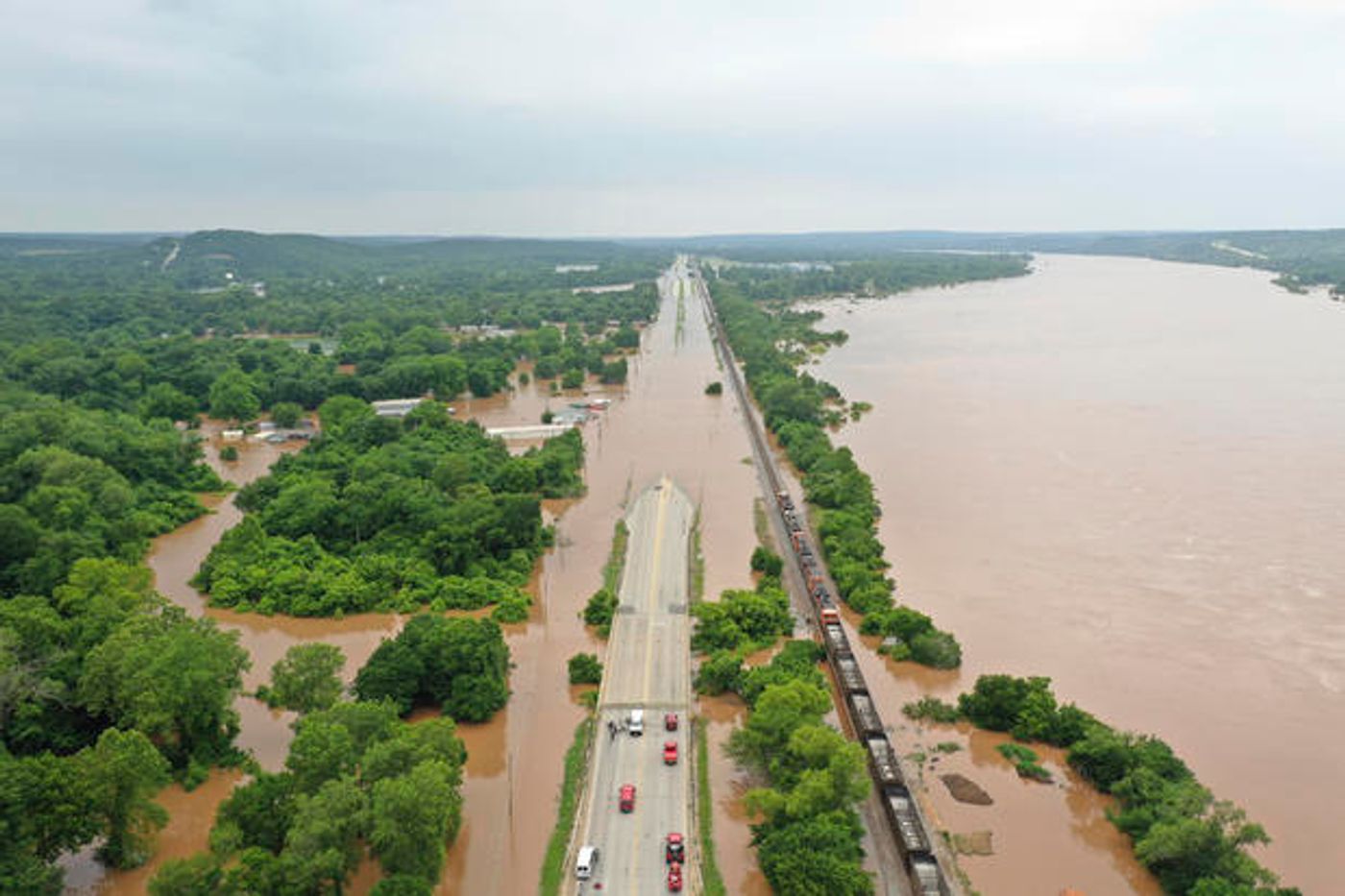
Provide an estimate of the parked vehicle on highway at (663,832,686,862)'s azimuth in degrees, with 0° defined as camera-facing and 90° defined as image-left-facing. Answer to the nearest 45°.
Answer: approximately 180°

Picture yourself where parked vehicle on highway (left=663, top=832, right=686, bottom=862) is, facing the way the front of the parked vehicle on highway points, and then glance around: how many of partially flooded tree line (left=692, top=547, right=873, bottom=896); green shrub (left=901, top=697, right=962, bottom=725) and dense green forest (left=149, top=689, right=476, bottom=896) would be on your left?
1

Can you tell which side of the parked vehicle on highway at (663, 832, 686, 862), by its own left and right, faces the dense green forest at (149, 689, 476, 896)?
left

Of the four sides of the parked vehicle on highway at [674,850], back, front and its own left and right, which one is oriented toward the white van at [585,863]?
left

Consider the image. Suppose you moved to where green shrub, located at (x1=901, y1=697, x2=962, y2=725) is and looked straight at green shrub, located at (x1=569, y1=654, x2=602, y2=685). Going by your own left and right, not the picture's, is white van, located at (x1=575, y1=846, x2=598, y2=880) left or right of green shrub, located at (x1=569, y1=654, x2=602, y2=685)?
left

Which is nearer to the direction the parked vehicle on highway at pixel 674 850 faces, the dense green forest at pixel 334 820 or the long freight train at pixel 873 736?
the long freight train

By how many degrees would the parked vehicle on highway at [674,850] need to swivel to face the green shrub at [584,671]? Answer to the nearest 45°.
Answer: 0° — it already faces it

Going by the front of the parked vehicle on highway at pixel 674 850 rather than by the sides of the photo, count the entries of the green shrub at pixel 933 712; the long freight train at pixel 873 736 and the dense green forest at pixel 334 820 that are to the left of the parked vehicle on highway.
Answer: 1

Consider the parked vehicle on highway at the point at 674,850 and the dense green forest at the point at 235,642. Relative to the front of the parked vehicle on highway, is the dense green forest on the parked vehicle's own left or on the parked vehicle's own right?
on the parked vehicle's own left

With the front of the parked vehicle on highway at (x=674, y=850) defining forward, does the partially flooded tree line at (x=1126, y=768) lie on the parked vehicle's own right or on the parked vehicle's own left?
on the parked vehicle's own right
